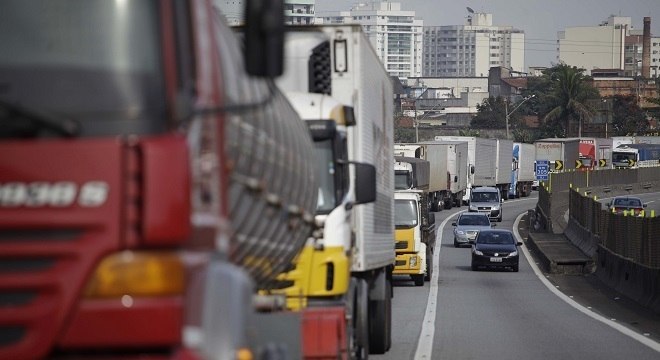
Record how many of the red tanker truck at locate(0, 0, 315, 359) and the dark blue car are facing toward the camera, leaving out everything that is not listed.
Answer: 2

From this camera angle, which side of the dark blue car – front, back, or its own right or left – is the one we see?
front

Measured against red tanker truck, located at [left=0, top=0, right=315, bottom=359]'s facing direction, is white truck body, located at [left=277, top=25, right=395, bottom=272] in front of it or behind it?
behind

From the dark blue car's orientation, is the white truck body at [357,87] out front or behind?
out front

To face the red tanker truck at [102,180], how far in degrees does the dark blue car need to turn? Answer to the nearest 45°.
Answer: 0° — it already faces it
